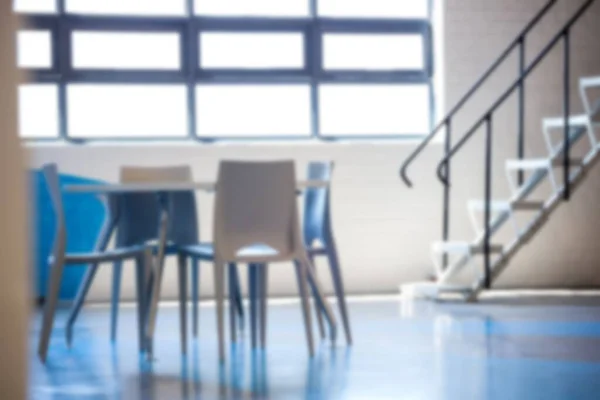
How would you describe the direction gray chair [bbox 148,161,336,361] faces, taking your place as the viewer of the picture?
facing away from the viewer

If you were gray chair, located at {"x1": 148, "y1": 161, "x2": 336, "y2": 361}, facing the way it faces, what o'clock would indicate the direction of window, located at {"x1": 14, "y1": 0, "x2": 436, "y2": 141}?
The window is roughly at 12 o'clock from the gray chair.

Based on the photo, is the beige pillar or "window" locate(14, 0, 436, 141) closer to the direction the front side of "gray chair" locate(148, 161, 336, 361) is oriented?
the window

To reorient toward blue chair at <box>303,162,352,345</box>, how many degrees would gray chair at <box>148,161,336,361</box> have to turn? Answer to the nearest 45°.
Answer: approximately 45° to its right

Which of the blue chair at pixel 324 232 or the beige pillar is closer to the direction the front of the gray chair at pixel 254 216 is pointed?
the blue chair

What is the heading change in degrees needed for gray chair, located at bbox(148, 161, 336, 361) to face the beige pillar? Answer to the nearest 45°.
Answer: approximately 180°
